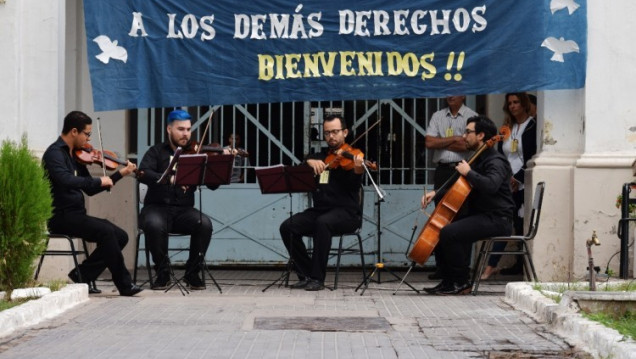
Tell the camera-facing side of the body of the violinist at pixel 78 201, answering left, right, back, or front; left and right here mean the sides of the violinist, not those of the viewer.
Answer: right

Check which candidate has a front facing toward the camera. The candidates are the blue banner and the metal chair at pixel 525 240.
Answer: the blue banner

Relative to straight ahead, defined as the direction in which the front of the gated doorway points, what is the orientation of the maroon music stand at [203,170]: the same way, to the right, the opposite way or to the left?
the opposite way

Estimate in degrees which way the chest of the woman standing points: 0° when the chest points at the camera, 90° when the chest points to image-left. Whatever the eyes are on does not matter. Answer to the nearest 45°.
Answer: approximately 45°

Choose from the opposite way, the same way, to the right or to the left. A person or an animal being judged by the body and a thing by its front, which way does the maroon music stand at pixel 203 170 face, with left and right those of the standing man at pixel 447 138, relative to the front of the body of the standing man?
the opposite way

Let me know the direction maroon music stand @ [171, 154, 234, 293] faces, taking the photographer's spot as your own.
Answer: facing away from the viewer

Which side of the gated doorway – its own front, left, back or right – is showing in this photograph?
front

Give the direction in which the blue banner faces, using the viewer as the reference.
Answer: facing the viewer

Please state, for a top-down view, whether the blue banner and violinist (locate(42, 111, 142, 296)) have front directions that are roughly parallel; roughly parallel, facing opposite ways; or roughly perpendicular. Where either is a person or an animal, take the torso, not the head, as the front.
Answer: roughly perpendicular

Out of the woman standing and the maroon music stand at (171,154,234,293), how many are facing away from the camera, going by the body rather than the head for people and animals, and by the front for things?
1

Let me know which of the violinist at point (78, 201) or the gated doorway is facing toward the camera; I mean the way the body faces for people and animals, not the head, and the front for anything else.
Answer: the gated doorway

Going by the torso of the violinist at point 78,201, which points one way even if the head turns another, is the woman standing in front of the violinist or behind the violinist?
in front

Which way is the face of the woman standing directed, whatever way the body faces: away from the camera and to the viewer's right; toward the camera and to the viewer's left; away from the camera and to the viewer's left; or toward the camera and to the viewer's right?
toward the camera and to the viewer's left

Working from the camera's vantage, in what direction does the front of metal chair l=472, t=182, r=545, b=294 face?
facing to the left of the viewer

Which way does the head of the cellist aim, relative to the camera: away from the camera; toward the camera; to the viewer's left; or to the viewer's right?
to the viewer's left

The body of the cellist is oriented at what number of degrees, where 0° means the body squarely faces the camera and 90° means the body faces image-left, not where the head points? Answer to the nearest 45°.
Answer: approximately 90°

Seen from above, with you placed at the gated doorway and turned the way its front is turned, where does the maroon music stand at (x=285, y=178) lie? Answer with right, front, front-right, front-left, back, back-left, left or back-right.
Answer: front

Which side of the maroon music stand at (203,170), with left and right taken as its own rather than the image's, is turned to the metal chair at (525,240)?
right
